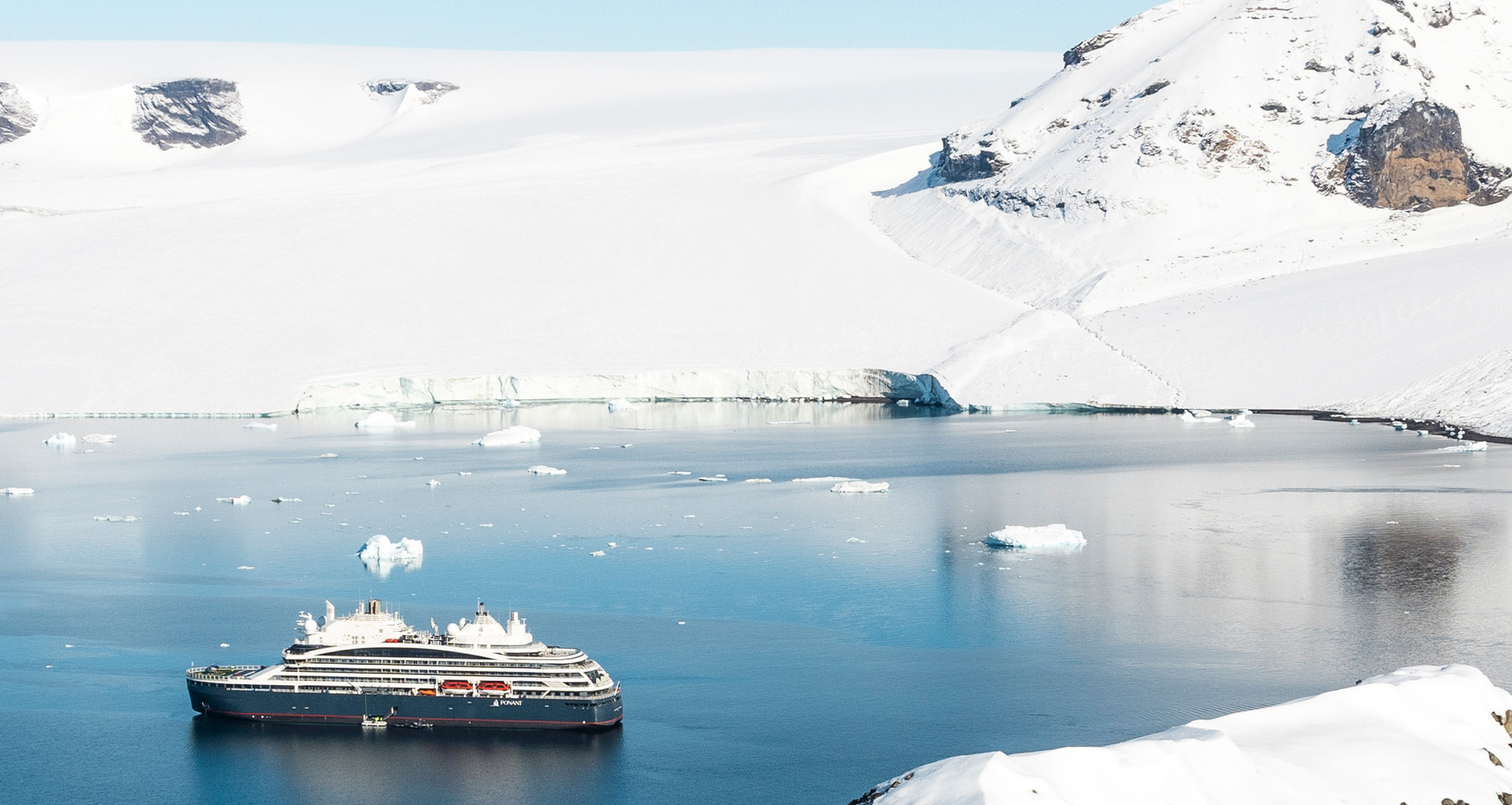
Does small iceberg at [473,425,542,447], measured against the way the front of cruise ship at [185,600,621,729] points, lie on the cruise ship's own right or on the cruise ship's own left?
on the cruise ship's own right

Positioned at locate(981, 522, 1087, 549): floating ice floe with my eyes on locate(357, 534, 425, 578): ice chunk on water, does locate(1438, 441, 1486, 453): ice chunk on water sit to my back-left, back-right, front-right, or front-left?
back-right

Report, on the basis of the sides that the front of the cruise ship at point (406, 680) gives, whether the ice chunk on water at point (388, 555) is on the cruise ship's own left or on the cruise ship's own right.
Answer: on the cruise ship's own right

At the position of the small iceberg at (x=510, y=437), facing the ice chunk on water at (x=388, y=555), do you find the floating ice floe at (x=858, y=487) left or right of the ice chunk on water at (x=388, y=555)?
left

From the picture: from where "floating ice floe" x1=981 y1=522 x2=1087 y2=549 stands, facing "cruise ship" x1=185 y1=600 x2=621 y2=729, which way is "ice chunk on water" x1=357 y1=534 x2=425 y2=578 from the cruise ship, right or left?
right
